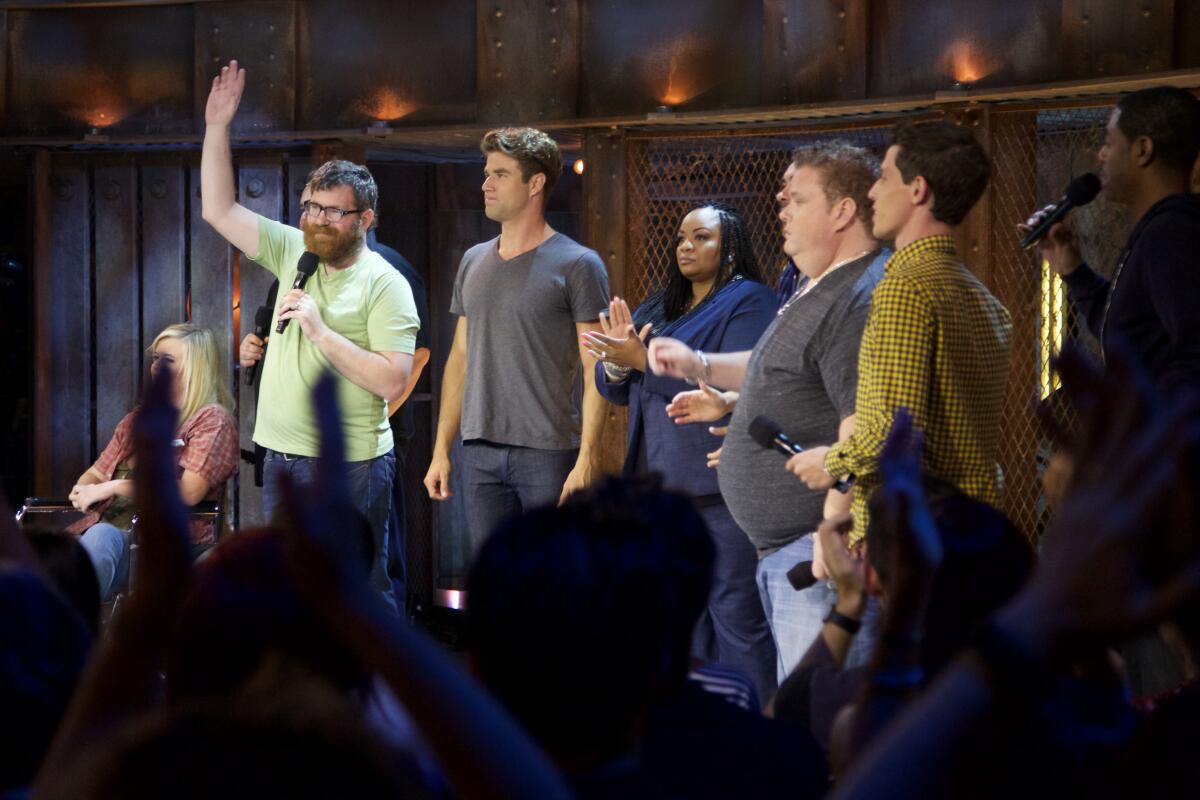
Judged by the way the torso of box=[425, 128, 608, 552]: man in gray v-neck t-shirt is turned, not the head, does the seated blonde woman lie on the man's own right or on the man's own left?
on the man's own right

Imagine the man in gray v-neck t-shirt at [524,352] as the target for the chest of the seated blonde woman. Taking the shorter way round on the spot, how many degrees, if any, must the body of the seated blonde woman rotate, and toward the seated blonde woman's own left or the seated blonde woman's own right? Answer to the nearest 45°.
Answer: approximately 90° to the seated blonde woman's own left

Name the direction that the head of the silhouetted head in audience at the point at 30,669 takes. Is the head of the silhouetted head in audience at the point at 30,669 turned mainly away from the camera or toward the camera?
away from the camera

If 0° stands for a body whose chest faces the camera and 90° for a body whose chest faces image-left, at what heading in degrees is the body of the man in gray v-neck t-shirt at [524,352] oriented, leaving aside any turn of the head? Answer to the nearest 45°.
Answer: approximately 45°

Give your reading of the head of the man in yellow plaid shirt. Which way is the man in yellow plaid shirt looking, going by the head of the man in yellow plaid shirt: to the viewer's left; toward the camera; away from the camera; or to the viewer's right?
to the viewer's left

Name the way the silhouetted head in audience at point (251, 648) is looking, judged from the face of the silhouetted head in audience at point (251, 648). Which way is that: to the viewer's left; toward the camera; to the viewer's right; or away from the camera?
away from the camera

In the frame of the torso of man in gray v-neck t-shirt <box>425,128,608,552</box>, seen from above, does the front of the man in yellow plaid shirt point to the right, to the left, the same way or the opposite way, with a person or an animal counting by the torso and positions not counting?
to the right

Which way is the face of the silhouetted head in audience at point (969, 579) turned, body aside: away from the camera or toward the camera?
away from the camera

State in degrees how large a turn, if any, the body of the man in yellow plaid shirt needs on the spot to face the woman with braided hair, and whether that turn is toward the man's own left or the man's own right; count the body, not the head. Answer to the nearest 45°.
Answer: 0° — they already face them
